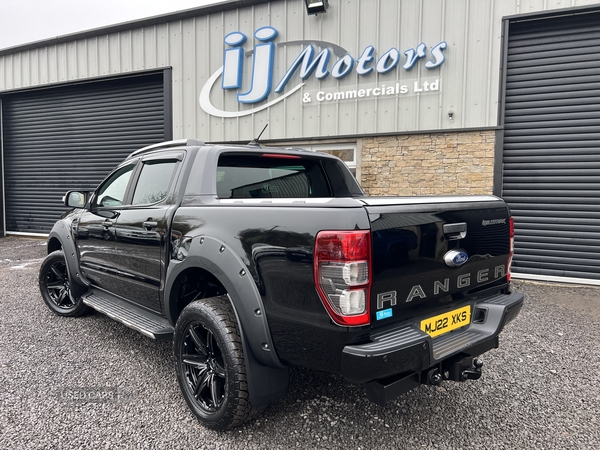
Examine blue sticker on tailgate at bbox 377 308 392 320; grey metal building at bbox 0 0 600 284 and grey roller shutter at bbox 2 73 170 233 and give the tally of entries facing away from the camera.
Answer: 0

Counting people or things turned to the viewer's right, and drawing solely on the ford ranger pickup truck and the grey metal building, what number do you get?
0

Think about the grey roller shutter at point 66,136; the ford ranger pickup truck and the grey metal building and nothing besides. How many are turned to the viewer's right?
0

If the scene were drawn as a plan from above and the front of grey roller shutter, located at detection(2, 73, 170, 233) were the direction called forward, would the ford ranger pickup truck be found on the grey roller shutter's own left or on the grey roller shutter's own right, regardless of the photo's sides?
on the grey roller shutter's own left

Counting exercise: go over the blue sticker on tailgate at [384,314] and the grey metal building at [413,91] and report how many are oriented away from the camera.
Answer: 0

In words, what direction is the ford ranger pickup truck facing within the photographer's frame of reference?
facing away from the viewer and to the left of the viewer

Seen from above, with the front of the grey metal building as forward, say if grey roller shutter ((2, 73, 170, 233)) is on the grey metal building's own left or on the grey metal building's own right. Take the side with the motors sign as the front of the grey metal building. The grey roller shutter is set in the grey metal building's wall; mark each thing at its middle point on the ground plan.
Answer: on the grey metal building's own right

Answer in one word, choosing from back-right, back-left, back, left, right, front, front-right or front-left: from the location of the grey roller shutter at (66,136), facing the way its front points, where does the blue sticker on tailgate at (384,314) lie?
front-left

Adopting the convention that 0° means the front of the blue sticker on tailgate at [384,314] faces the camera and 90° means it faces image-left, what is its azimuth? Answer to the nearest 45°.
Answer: approximately 315°

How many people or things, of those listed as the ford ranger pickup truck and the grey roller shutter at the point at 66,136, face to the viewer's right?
0

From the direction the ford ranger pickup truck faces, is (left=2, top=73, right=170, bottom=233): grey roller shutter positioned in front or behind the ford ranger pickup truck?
in front

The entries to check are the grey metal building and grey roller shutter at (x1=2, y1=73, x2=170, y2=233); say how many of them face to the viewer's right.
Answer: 0
